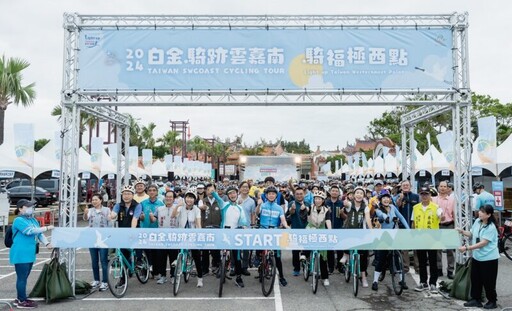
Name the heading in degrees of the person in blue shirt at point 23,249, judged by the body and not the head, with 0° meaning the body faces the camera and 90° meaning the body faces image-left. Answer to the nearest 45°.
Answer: approximately 270°

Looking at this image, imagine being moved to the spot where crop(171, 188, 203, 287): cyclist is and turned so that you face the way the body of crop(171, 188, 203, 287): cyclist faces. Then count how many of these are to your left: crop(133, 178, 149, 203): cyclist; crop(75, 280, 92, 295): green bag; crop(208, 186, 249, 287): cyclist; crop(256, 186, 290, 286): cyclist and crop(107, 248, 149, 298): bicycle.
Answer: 2

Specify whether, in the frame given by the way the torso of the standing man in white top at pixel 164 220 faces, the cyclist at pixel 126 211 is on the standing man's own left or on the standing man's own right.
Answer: on the standing man's own right

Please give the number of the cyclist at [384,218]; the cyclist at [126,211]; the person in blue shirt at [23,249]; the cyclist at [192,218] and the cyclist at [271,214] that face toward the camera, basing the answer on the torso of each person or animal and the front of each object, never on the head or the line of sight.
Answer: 4

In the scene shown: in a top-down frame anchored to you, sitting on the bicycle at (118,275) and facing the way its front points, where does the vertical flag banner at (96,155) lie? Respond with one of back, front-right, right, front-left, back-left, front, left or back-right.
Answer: back-right

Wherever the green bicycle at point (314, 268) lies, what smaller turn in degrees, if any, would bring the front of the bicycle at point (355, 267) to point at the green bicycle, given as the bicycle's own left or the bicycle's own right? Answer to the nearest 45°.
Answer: approximately 90° to the bicycle's own right

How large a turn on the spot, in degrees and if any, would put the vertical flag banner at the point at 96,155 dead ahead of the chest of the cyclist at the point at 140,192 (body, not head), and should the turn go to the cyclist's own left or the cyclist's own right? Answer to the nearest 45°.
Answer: approximately 180°

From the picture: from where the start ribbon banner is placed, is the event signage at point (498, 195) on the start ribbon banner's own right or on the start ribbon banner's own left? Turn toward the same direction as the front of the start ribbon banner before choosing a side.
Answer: on the start ribbon banner's own left

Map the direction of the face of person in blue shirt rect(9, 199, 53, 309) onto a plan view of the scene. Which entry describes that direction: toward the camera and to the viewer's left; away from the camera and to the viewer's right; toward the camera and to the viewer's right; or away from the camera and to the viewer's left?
toward the camera and to the viewer's right

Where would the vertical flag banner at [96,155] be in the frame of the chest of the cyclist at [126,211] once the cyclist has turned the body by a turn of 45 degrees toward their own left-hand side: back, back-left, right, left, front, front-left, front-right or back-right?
back-left

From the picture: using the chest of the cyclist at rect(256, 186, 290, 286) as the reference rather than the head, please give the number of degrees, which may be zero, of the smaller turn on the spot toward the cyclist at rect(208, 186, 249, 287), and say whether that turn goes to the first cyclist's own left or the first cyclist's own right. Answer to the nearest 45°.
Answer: approximately 90° to the first cyclist's own right

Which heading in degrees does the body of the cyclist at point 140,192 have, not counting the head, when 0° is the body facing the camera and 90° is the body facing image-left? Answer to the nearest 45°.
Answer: approximately 0°
